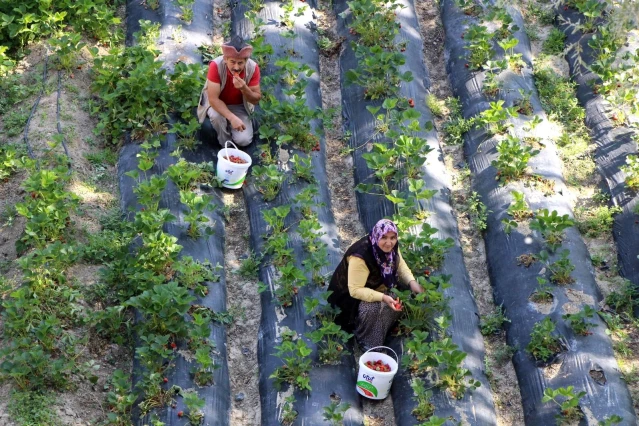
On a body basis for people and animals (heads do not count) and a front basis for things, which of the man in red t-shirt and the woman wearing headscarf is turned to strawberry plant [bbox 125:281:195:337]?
the man in red t-shirt

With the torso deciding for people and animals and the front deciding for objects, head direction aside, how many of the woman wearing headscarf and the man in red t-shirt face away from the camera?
0

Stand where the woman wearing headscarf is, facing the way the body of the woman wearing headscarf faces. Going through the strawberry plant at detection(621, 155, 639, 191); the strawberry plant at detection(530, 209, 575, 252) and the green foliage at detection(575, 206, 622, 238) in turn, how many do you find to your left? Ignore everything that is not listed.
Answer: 3

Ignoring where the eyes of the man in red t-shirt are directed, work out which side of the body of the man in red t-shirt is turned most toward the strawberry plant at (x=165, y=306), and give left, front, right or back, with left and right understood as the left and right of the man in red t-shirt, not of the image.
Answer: front

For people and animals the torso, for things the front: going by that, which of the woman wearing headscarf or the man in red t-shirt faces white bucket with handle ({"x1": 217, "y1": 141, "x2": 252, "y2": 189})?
the man in red t-shirt

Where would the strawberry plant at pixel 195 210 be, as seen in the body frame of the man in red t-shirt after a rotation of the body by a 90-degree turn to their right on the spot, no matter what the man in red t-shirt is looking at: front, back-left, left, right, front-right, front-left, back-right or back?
left

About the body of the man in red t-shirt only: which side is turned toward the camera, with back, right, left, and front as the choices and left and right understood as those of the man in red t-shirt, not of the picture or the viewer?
front

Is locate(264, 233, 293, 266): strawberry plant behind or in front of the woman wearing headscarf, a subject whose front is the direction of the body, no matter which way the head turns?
behind

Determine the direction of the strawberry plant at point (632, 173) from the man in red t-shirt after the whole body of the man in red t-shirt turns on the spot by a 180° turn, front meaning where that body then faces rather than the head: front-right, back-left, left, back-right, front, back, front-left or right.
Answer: right

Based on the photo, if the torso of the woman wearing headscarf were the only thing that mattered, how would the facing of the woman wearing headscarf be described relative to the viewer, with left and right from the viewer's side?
facing the viewer and to the right of the viewer

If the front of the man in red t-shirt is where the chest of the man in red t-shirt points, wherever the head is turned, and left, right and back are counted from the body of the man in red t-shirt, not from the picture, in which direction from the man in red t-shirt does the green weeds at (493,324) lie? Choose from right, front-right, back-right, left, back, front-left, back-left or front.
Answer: front-left

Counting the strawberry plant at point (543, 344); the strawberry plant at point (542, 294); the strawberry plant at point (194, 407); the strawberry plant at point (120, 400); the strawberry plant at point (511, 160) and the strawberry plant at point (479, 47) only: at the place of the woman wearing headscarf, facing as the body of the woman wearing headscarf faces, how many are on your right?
2

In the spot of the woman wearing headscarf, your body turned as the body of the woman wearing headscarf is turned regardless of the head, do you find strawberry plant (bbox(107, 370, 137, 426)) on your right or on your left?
on your right

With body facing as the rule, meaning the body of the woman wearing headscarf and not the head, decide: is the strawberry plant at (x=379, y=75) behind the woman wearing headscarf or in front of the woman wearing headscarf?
behind

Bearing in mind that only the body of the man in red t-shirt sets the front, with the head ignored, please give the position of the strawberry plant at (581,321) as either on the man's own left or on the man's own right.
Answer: on the man's own left

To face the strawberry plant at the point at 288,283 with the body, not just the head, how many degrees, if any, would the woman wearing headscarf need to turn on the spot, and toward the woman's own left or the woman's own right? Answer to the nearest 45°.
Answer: approximately 135° to the woman's own right

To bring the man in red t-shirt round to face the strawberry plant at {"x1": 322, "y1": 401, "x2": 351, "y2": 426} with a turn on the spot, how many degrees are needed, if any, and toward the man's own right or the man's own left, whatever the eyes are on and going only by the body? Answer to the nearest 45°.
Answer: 0° — they already face it

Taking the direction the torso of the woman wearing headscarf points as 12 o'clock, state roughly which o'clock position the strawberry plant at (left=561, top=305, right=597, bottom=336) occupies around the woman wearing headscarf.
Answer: The strawberry plant is roughly at 10 o'clock from the woman wearing headscarf.

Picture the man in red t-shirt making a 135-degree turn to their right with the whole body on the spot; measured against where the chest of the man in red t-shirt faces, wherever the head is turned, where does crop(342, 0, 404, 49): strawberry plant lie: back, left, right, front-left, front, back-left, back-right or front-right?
right
